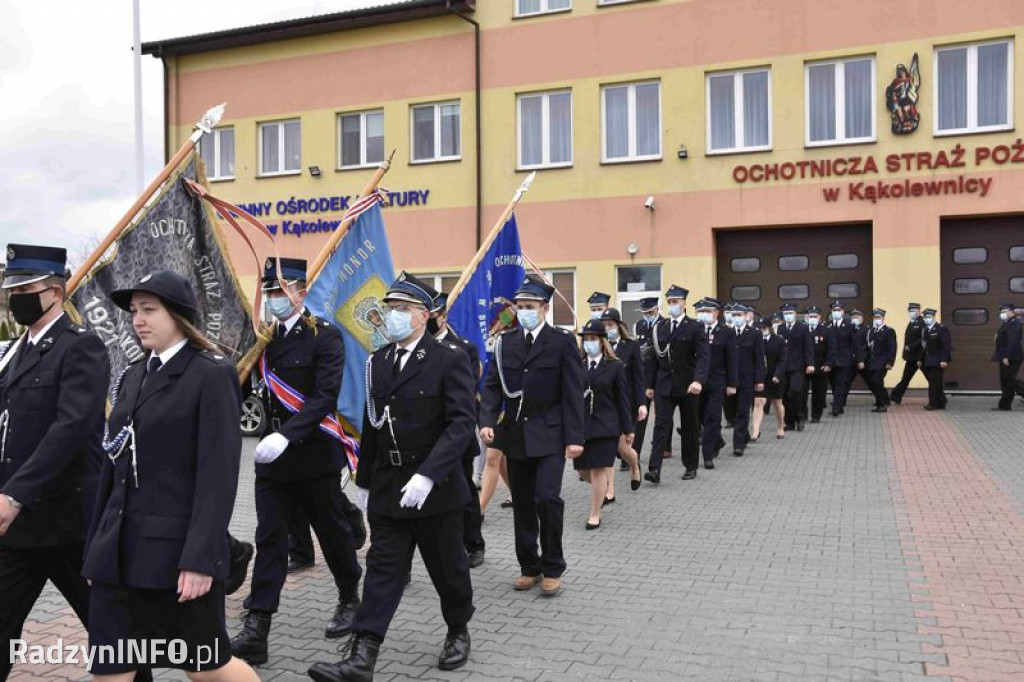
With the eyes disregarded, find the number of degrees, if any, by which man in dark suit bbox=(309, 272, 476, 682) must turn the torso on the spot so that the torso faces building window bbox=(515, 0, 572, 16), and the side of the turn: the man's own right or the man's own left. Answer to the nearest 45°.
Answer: approximately 135° to the man's own right

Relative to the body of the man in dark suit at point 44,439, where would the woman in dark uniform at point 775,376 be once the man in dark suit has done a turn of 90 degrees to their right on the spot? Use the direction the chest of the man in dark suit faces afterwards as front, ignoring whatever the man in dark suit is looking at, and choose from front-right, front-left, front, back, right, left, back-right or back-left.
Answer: right

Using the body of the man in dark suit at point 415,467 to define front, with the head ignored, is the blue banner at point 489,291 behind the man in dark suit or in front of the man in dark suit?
behind

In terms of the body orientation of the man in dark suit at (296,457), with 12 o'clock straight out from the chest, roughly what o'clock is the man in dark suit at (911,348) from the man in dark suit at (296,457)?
the man in dark suit at (911,348) is roughly at 6 o'clock from the man in dark suit at (296,457).

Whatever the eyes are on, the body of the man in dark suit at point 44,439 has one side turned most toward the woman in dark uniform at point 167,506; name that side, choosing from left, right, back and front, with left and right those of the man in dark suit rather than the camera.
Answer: left

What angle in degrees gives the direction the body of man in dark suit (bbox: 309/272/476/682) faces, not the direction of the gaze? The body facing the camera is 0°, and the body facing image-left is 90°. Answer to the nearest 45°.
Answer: approximately 45°

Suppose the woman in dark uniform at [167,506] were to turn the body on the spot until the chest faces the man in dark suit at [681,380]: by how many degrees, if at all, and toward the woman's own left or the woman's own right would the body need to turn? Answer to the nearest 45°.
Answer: approximately 180°

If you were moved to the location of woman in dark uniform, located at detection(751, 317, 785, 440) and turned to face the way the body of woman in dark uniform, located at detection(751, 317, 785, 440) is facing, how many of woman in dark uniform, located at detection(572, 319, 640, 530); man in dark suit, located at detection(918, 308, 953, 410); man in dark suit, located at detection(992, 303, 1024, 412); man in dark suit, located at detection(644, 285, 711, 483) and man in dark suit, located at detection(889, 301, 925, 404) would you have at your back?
3
